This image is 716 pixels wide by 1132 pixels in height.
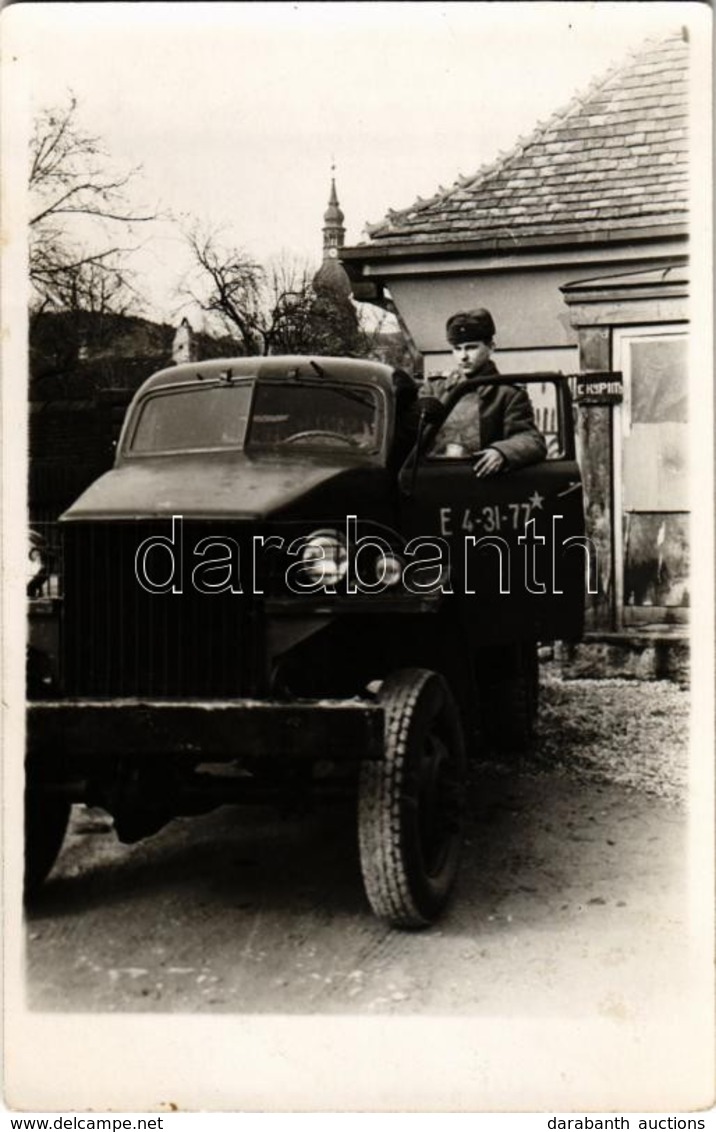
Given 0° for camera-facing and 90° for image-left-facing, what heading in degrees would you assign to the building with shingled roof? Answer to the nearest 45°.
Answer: approximately 0°

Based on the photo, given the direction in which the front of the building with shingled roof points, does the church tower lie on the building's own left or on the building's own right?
on the building's own right
